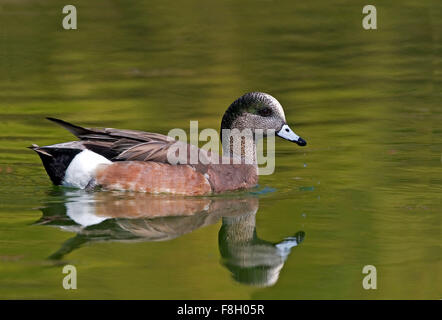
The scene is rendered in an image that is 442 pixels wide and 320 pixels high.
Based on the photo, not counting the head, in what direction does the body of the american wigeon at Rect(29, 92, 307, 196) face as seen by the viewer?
to the viewer's right
